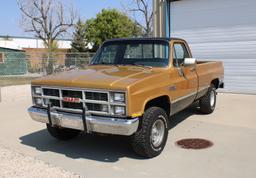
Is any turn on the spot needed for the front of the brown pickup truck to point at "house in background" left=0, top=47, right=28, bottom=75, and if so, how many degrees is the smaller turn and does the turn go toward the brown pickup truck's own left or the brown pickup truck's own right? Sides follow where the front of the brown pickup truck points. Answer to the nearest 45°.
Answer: approximately 90° to the brown pickup truck's own right

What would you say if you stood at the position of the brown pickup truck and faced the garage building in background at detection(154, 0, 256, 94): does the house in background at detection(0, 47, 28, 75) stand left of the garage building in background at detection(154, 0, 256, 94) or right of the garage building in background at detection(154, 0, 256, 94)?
left

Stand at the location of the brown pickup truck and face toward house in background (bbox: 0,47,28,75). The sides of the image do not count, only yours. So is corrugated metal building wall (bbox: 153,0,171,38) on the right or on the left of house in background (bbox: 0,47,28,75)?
right

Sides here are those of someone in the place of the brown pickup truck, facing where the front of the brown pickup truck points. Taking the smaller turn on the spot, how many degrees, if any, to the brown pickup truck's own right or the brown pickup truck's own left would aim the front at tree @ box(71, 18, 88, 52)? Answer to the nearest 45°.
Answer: approximately 135° to the brown pickup truck's own right

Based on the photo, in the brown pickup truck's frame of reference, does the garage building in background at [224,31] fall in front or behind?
behind

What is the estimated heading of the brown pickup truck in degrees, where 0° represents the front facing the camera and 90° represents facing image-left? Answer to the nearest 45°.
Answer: approximately 45°

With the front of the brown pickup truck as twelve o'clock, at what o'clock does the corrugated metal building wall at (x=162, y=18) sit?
The corrugated metal building wall is roughly at 5 o'clock from the brown pickup truck.

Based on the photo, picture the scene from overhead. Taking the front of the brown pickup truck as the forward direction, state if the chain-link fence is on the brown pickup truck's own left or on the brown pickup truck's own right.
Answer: on the brown pickup truck's own right

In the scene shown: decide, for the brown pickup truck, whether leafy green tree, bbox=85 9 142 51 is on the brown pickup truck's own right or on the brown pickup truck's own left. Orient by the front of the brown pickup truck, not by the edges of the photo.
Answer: on the brown pickup truck's own right
